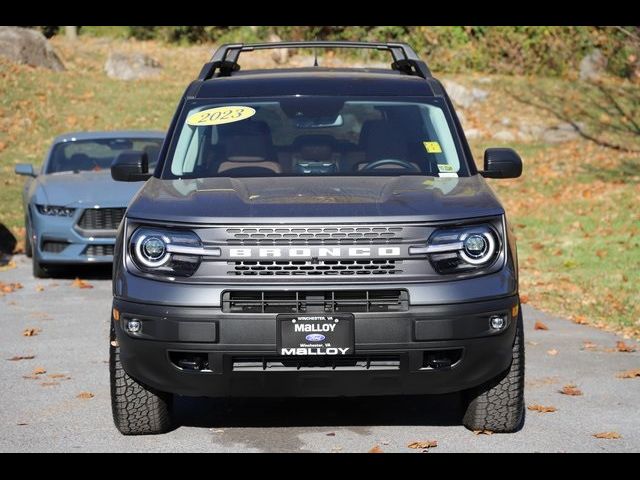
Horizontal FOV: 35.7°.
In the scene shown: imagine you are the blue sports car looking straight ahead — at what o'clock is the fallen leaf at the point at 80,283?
The fallen leaf is roughly at 12 o'clock from the blue sports car.

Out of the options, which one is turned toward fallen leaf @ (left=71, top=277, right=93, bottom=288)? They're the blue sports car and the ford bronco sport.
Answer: the blue sports car

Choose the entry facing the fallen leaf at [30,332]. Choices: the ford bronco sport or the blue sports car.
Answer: the blue sports car

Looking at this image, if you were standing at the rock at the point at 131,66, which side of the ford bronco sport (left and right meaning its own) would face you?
back

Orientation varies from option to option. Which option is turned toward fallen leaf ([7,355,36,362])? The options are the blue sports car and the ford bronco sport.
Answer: the blue sports car

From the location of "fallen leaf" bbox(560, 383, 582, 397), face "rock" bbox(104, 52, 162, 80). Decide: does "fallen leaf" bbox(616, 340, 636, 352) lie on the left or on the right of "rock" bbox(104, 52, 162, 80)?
right

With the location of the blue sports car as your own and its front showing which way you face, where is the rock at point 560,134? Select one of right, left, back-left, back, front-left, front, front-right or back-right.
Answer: back-left

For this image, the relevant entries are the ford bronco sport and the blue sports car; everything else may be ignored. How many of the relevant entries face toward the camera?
2

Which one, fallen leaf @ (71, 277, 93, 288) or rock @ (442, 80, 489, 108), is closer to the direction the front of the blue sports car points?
the fallen leaf

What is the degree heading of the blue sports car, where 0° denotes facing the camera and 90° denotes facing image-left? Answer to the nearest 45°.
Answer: approximately 0°

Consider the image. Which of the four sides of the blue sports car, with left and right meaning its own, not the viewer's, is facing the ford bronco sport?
front
